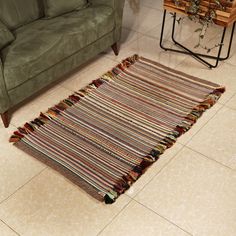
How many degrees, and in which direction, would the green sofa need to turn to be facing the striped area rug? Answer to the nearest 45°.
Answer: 0° — it already faces it

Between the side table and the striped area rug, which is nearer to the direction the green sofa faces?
the striped area rug

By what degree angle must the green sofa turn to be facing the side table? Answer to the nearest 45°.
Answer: approximately 45° to its left

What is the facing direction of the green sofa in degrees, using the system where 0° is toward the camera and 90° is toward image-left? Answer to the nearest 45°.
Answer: approximately 315°
